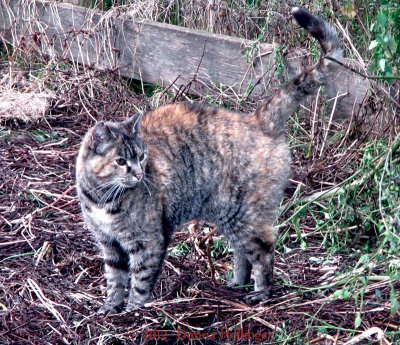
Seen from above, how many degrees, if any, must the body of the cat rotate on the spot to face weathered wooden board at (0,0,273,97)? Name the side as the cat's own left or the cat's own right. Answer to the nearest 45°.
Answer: approximately 135° to the cat's own right

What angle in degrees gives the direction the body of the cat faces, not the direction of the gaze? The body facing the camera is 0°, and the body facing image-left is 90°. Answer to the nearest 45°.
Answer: approximately 45°
